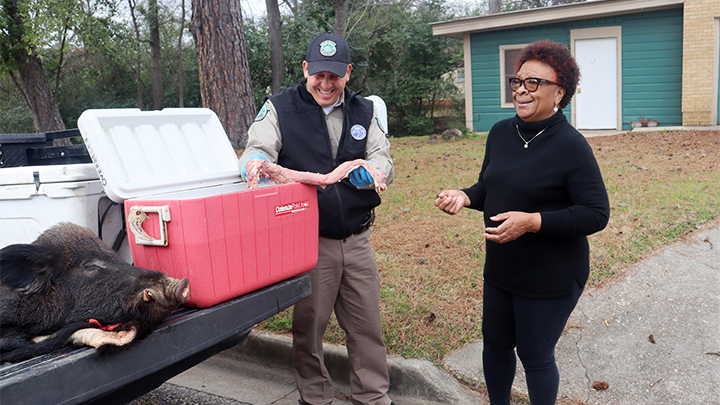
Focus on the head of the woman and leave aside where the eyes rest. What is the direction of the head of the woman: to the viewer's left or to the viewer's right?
to the viewer's left

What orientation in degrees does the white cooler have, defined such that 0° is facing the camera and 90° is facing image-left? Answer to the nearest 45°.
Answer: approximately 0°

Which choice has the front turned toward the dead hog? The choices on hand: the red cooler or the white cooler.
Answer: the white cooler

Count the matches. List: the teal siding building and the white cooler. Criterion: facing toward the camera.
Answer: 2

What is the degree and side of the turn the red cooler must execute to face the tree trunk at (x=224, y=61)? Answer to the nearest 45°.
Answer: approximately 135° to its left

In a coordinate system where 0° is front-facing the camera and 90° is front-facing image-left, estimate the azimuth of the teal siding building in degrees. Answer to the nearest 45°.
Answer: approximately 0°

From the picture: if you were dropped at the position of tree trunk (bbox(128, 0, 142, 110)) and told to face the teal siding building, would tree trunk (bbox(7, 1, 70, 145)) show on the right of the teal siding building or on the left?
right

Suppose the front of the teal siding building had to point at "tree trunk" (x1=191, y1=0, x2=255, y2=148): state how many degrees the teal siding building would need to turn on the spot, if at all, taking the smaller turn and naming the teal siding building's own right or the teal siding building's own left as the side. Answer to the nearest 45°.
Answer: approximately 45° to the teal siding building's own right
